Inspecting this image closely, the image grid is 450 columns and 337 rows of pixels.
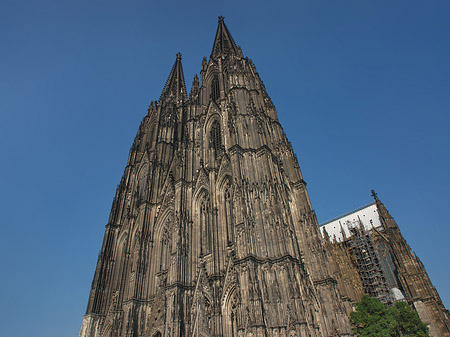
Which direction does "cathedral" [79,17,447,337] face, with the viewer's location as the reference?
facing the viewer and to the left of the viewer
